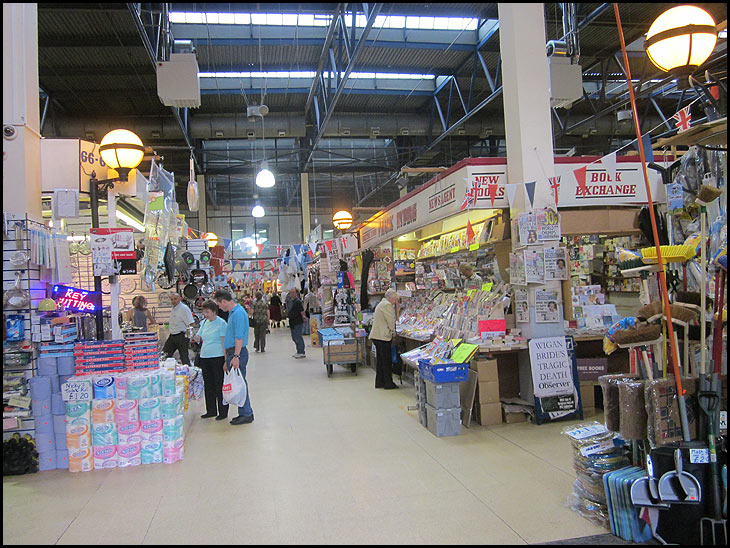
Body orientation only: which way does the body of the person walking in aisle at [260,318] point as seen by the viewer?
away from the camera

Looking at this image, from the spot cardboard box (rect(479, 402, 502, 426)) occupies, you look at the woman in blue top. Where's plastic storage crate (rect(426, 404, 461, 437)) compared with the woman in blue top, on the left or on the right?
left

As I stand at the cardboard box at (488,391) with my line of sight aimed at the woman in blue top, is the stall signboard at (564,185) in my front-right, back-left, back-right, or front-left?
back-right

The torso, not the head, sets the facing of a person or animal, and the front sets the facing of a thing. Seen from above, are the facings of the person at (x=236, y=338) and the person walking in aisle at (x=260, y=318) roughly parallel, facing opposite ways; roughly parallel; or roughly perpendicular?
roughly perpendicular

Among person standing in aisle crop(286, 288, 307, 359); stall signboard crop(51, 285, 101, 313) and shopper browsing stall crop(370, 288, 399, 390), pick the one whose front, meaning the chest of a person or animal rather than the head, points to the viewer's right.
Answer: the shopper browsing stall

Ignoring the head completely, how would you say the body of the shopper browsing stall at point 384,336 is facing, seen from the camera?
to the viewer's right

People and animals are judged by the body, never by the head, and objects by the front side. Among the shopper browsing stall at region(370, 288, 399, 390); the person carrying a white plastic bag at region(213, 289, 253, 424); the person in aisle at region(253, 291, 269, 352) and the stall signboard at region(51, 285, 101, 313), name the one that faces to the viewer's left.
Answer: the person carrying a white plastic bag at region(213, 289, 253, 424)
